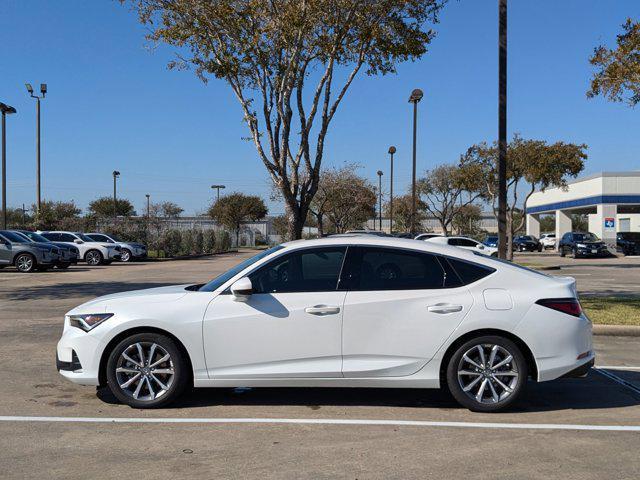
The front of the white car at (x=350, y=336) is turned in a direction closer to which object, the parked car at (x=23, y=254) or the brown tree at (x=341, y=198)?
the parked car

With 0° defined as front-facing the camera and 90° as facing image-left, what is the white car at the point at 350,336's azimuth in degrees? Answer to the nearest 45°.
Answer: approximately 90°

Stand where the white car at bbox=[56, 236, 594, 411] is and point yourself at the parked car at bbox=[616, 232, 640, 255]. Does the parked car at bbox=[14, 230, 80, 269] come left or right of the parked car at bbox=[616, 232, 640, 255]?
left

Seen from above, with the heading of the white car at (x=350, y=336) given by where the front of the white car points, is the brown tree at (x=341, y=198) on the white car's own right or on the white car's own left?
on the white car's own right

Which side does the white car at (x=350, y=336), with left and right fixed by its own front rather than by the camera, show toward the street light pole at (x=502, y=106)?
right

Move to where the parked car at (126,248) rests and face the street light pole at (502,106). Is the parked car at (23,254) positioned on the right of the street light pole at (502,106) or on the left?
right

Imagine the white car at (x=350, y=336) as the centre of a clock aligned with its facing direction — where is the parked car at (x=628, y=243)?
The parked car is roughly at 4 o'clock from the white car.

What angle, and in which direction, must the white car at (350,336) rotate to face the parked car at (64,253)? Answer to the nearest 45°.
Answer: approximately 45° to its right

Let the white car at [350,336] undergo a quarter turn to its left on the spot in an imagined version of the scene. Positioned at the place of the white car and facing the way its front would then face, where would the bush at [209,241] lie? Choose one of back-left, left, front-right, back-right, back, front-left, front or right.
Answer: back

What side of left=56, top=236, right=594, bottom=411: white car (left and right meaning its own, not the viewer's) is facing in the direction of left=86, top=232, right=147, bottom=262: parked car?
right

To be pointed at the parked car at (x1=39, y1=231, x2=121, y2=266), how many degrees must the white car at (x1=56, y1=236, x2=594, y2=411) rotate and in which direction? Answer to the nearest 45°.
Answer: approximately 45° to its right

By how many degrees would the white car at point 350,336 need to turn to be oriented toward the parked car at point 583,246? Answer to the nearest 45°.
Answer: approximately 135° to its right
